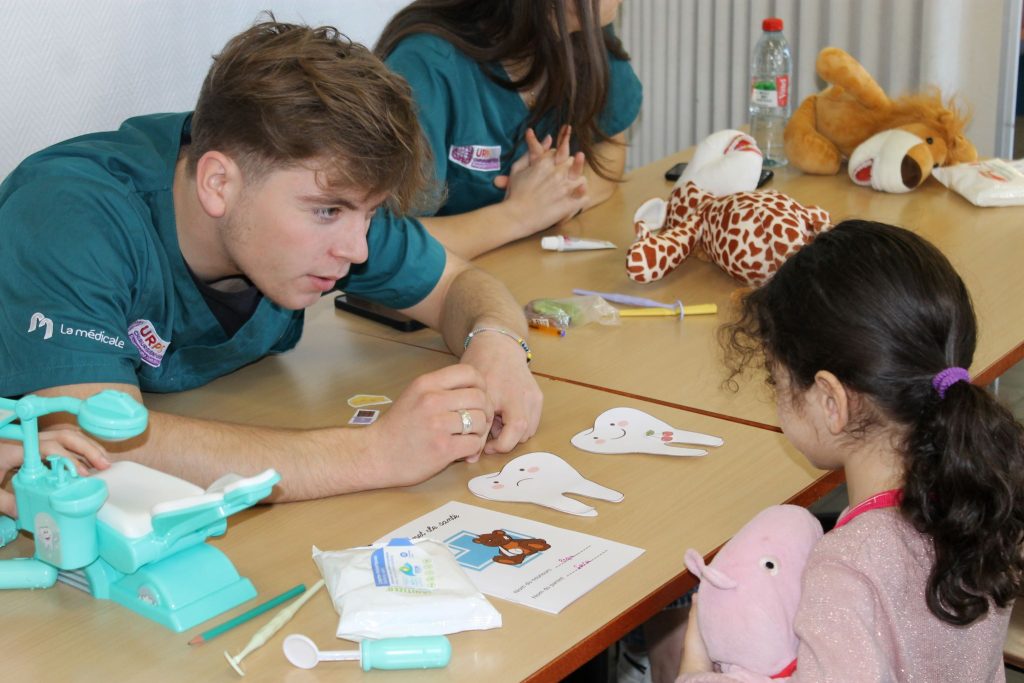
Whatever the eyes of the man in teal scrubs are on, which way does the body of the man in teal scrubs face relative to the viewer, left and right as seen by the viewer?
facing the viewer and to the right of the viewer

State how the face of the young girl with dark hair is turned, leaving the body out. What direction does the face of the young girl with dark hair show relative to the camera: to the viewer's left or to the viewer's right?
to the viewer's left

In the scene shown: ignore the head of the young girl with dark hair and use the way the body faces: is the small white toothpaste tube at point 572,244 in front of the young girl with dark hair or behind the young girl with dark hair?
in front

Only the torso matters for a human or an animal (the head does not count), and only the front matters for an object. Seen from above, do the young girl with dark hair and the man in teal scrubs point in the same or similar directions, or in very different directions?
very different directions

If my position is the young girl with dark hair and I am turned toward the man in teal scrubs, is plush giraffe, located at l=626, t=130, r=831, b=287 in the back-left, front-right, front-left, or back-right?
front-right

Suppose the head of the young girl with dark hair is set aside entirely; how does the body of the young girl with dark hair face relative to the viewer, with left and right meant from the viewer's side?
facing away from the viewer and to the left of the viewer

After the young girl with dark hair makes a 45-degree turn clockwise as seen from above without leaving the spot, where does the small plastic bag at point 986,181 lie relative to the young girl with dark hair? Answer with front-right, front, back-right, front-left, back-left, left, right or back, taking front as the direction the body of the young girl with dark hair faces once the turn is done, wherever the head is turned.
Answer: front

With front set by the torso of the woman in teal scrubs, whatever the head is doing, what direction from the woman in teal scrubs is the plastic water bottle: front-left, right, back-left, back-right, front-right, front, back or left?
left

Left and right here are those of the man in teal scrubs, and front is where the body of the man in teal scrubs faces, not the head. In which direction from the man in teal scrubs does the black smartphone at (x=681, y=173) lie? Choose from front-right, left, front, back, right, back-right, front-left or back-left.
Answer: left

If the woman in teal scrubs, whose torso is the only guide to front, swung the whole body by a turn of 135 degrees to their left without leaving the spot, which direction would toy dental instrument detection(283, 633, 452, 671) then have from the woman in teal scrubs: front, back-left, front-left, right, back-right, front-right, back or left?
back

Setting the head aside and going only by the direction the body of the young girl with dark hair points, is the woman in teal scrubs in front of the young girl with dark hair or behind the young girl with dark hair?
in front

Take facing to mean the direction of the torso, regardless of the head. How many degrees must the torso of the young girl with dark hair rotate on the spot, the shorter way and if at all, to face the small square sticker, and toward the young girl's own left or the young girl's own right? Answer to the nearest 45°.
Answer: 0° — they already face it

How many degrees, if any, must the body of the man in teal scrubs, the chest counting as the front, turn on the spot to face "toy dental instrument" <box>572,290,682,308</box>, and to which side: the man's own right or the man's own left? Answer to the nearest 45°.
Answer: approximately 90° to the man's own left

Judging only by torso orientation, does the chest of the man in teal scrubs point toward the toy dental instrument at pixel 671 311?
no

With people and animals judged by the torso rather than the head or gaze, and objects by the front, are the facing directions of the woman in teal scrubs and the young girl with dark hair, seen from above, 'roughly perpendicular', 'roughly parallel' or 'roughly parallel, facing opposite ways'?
roughly parallel, facing opposite ways

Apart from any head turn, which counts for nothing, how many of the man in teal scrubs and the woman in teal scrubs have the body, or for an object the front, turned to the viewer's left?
0

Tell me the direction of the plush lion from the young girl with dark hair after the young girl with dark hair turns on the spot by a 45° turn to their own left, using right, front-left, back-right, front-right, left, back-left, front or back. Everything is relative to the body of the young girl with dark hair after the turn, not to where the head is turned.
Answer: right
